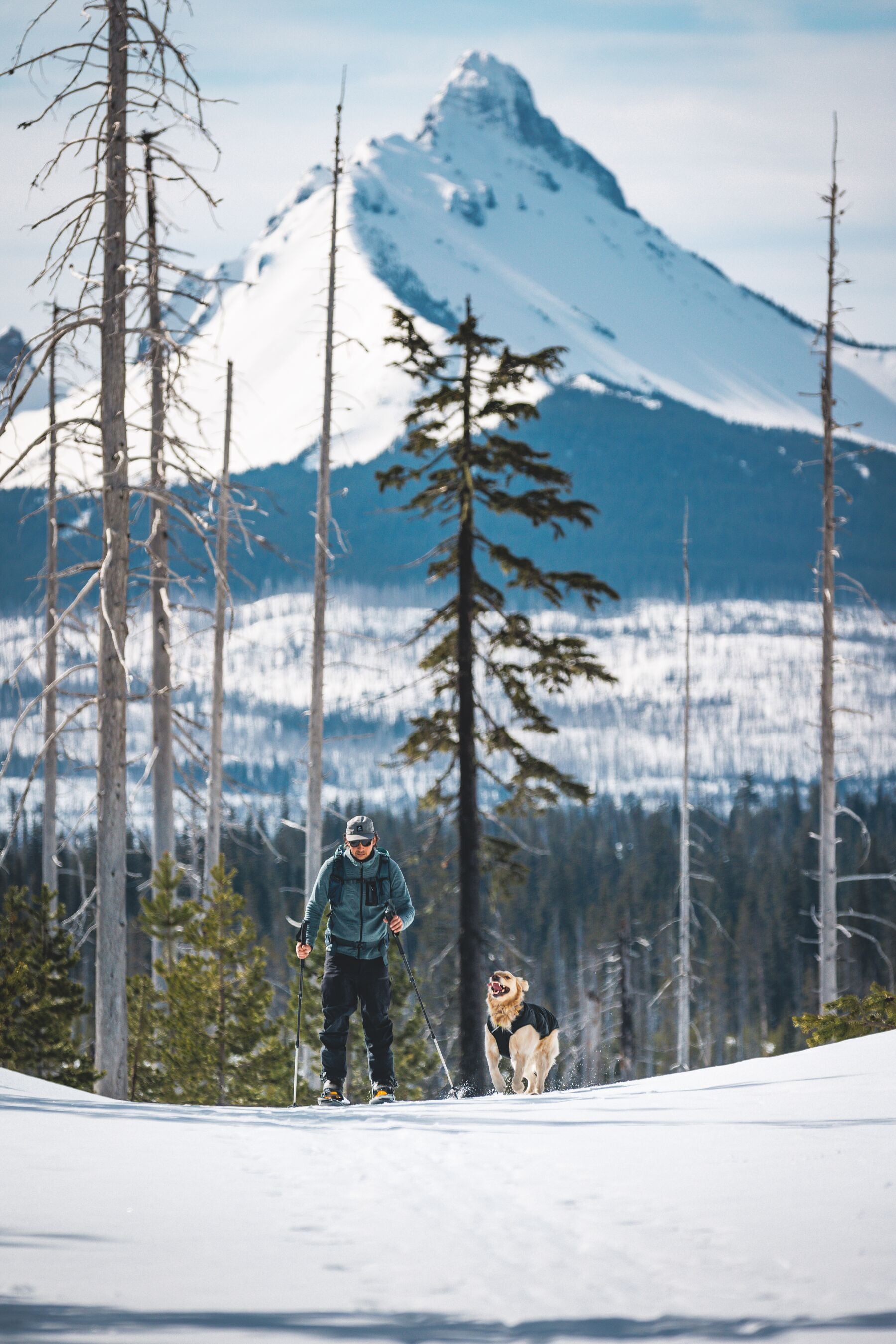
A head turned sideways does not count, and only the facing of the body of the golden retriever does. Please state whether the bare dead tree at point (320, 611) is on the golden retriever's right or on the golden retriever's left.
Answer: on the golden retriever's right

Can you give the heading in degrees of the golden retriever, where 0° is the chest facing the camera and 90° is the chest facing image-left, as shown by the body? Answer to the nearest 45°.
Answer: approximately 45°

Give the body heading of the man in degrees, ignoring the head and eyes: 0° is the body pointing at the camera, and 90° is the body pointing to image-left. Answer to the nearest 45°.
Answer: approximately 0°

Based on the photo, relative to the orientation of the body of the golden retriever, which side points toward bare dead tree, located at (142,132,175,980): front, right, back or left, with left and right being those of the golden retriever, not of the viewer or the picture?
right

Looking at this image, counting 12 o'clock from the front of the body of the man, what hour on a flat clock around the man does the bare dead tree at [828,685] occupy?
The bare dead tree is roughly at 7 o'clock from the man.

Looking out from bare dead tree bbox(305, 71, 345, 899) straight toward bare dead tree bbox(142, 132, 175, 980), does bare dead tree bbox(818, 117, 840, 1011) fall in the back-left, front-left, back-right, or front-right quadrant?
back-left
